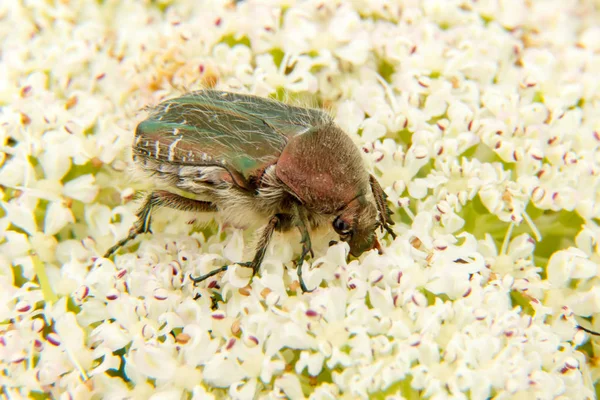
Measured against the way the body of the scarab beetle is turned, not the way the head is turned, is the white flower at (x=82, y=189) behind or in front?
behind

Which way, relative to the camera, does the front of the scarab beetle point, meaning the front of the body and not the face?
to the viewer's right
